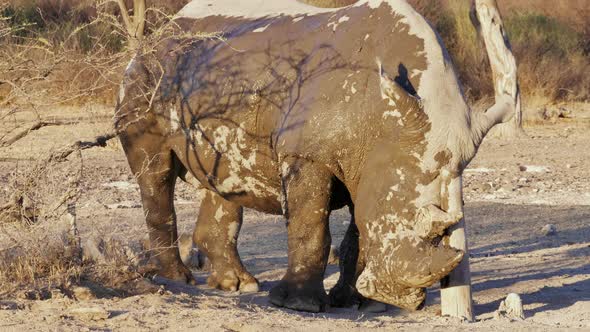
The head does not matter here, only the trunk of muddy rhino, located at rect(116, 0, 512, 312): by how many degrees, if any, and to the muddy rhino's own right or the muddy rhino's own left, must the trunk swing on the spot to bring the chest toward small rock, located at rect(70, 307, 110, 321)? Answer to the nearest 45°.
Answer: approximately 90° to the muddy rhino's own right

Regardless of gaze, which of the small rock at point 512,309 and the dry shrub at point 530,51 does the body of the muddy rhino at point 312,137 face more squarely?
the small rock

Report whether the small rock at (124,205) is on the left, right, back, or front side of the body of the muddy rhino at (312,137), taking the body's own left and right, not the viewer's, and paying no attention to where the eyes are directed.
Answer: back
